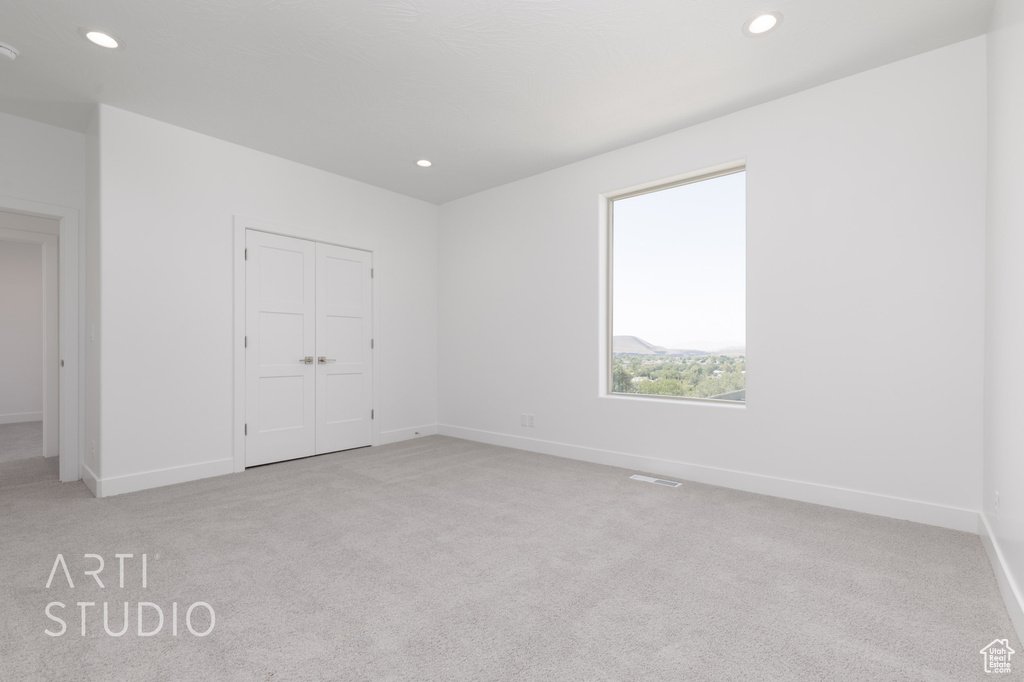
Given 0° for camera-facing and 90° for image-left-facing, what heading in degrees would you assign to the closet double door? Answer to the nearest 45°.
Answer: approximately 315°

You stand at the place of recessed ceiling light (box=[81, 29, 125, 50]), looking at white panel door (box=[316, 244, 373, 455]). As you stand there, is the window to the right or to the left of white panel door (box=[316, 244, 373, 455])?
right

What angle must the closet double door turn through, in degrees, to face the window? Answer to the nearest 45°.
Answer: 0° — it already faces it

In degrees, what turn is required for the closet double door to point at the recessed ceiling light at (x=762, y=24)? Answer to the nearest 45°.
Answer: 0° — it already faces it
